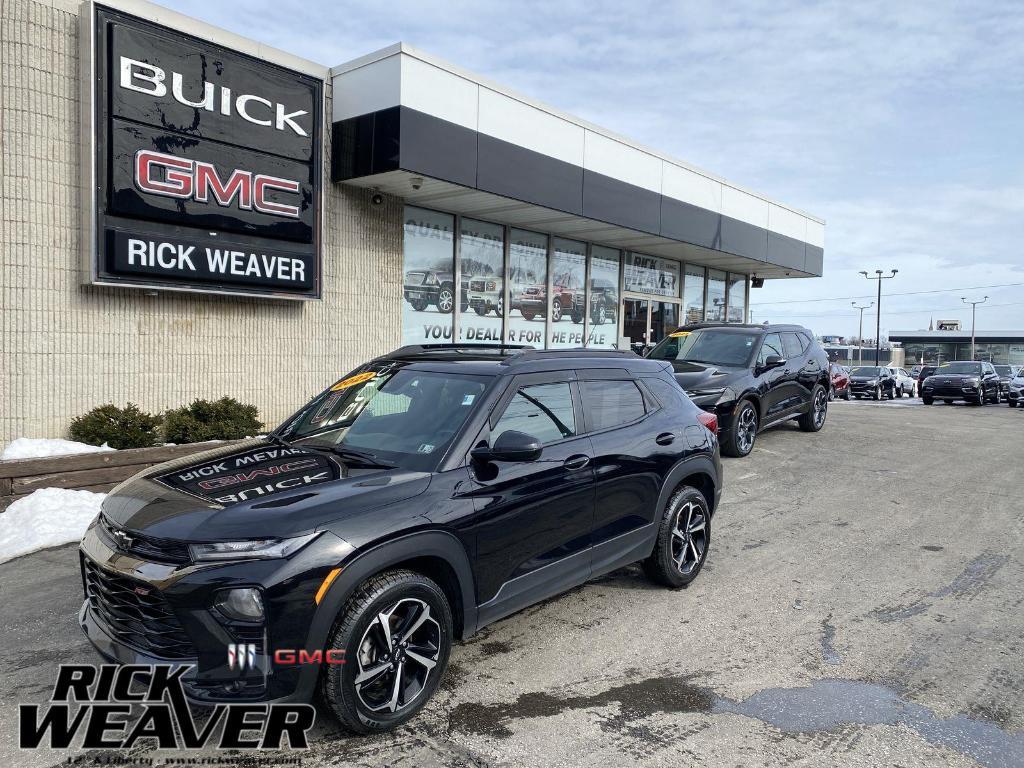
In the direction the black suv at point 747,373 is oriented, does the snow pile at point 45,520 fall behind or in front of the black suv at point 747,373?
in front

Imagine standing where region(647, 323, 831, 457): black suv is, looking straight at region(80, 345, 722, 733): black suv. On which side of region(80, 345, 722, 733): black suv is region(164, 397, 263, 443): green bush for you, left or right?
right

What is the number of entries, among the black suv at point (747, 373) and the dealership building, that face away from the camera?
0

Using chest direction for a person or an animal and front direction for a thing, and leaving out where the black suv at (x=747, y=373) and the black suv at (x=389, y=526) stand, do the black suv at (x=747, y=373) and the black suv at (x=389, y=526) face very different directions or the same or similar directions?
same or similar directions

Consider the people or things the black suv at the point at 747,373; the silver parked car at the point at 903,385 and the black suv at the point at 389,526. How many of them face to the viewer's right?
0

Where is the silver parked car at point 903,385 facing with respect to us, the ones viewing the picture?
facing the viewer and to the left of the viewer

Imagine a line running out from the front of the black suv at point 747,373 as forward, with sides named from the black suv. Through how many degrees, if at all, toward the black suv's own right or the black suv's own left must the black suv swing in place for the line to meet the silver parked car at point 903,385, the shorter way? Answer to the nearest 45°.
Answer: approximately 135° to the black suv's own right

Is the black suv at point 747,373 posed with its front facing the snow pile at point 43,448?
yes

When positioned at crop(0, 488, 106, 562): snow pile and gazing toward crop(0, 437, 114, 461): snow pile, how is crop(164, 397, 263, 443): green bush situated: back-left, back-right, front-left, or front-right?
front-right

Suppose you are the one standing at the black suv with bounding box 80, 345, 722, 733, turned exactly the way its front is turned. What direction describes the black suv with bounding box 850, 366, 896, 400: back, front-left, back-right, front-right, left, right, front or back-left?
back

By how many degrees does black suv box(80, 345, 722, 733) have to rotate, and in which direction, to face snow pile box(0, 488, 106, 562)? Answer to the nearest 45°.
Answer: approximately 90° to its right

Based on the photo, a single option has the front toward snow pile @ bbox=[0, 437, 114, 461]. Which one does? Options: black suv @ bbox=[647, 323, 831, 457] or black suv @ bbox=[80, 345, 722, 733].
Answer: black suv @ bbox=[647, 323, 831, 457]

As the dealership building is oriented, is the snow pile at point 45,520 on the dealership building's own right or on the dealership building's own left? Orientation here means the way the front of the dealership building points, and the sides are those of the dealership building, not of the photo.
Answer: on the dealership building's own right

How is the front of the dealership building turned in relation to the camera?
facing the viewer and to the right of the viewer

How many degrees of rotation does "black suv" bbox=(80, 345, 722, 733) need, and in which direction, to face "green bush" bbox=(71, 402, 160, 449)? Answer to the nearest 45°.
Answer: approximately 90° to its right

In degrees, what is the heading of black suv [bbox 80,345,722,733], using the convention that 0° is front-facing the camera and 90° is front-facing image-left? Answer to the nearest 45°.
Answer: approximately 45°
